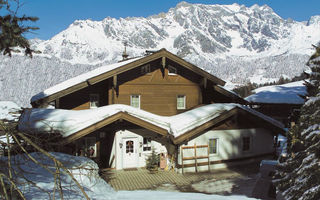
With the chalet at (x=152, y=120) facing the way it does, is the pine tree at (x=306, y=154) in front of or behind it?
in front

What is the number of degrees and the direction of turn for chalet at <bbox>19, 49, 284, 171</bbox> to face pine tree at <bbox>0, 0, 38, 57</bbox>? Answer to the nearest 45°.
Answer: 0° — it already faces it

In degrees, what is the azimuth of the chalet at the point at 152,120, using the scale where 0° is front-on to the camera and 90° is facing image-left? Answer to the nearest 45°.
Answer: approximately 0°
